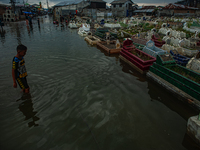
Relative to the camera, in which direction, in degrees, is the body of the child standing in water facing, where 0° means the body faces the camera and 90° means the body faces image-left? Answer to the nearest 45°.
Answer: approximately 315°

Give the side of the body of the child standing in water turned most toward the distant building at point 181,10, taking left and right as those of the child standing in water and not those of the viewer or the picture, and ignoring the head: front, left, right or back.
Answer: left
